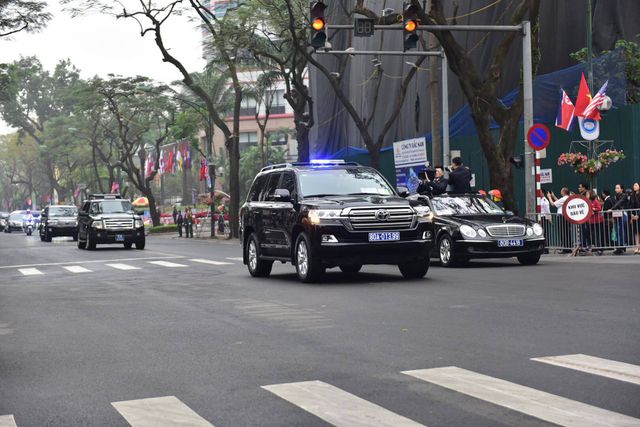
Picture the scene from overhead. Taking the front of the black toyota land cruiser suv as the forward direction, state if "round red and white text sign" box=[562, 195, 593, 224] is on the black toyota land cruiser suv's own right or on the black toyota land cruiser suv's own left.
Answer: on the black toyota land cruiser suv's own left

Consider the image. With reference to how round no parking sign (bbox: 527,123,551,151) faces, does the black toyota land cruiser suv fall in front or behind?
in front

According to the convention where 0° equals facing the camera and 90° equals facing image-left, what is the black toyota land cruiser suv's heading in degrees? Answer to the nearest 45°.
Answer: approximately 315°

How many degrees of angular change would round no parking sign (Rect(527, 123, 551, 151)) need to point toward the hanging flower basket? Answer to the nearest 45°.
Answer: approximately 135° to its left

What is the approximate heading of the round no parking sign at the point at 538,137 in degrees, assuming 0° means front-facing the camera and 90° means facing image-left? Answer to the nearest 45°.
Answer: approximately 0°

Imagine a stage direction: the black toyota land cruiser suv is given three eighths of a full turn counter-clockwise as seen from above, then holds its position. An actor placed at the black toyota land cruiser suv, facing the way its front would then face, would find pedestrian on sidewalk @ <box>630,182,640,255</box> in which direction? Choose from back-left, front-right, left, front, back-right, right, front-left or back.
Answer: front-right

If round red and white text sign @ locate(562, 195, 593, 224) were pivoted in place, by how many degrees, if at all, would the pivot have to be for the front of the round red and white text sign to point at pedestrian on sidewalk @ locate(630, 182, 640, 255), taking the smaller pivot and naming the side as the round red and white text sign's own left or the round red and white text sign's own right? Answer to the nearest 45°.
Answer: approximately 135° to the round red and white text sign's own left

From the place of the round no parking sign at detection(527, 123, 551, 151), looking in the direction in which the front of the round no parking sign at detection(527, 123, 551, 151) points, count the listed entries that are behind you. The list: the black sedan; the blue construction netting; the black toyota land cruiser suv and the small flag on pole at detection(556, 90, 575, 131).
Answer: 2

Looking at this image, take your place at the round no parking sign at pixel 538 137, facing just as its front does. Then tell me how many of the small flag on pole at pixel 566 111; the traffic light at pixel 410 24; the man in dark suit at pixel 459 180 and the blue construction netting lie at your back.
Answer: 2

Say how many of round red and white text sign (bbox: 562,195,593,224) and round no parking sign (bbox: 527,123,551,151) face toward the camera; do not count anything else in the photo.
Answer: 2
